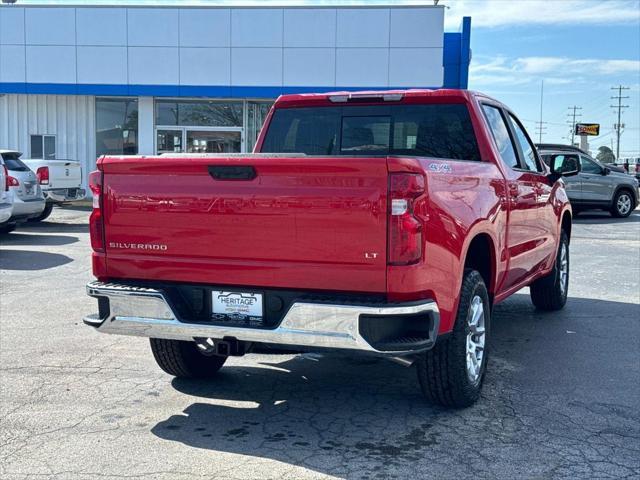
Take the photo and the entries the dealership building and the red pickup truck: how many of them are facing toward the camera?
1

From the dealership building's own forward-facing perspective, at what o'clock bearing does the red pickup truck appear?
The red pickup truck is roughly at 12 o'clock from the dealership building.

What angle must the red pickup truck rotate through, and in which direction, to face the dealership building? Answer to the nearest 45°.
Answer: approximately 45° to its left

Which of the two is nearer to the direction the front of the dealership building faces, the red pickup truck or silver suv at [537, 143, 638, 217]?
the red pickup truck

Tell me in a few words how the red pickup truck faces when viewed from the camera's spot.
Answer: facing away from the viewer and to the right of the viewer
